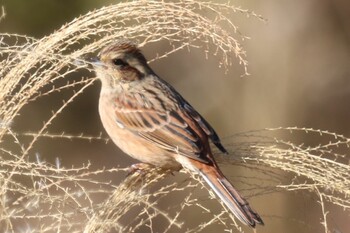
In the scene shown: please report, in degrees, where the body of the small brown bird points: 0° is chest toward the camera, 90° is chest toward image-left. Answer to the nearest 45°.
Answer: approximately 90°
